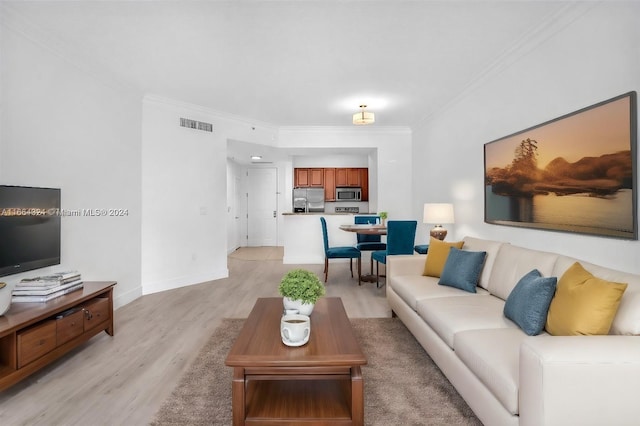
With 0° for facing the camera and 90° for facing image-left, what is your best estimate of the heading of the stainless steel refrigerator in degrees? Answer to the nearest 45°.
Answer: approximately 0°

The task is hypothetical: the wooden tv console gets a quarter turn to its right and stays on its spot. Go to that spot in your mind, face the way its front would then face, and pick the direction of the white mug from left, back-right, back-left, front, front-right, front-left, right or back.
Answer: left

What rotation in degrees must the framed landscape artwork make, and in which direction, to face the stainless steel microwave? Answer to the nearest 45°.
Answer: approximately 90° to its right

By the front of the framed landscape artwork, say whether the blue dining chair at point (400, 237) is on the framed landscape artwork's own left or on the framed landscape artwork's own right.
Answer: on the framed landscape artwork's own right

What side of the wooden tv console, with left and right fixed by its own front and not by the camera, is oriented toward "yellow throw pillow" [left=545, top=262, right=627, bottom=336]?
front

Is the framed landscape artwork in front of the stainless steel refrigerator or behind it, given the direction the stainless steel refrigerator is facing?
in front

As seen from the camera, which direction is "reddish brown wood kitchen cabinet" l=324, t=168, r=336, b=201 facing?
toward the camera

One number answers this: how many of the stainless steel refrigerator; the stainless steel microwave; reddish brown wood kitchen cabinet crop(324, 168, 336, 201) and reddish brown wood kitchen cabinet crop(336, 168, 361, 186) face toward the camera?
4

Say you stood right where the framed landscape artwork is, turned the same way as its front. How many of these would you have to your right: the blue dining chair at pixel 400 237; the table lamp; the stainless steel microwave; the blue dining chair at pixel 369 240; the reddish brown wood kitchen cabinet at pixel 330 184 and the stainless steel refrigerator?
6

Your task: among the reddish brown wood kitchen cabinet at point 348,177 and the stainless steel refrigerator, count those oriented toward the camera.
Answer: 2

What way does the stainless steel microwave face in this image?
toward the camera

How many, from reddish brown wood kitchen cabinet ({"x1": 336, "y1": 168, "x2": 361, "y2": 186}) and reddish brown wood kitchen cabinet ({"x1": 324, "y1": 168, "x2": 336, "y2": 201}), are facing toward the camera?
2

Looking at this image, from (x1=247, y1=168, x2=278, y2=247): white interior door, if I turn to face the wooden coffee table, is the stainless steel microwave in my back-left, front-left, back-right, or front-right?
front-left

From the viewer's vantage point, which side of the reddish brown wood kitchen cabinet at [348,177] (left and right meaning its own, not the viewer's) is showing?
front

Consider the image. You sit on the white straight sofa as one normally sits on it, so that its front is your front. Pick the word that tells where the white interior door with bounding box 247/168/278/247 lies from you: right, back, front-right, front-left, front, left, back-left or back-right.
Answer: right

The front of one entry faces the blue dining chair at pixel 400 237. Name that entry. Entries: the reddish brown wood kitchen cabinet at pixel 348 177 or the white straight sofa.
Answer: the reddish brown wood kitchen cabinet
